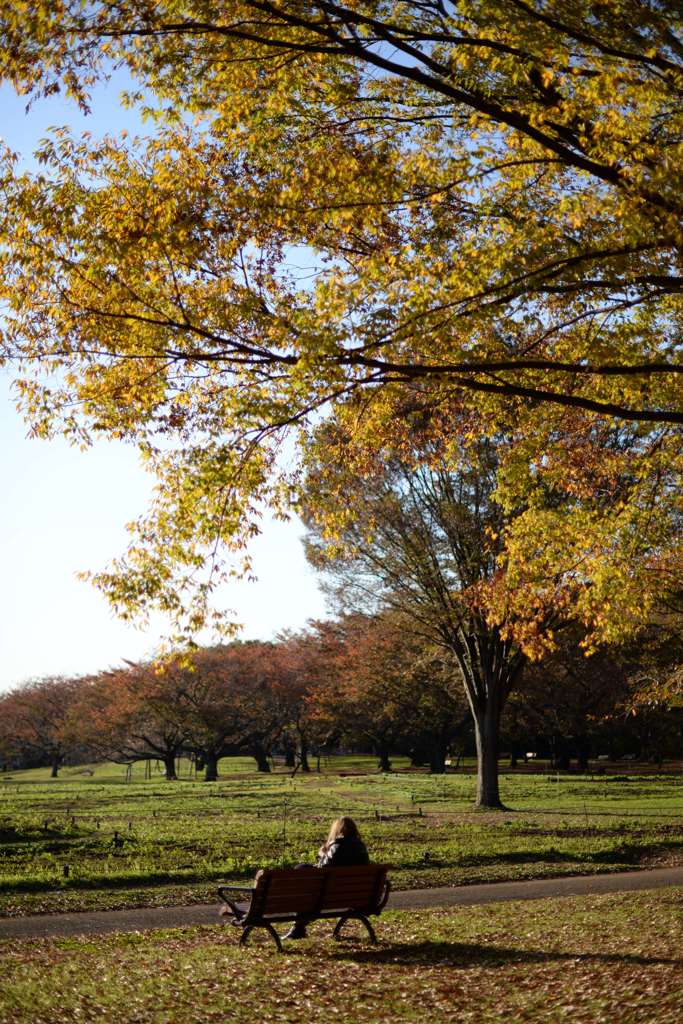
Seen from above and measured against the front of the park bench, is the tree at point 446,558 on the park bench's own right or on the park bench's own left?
on the park bench's own right

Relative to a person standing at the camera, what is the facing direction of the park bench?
facing away from the viewer and to the left of the viewer
